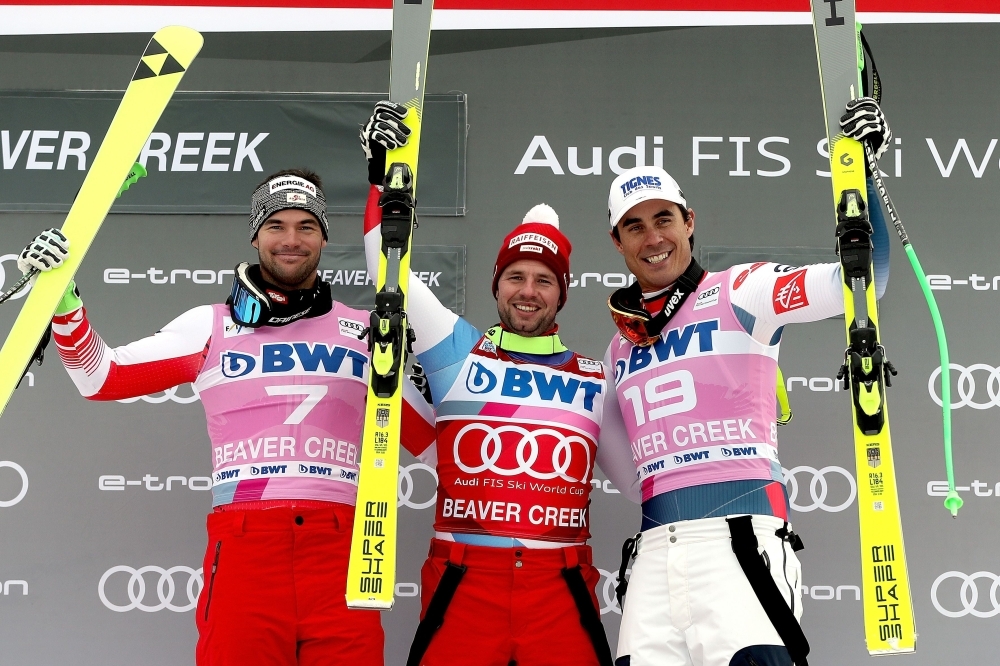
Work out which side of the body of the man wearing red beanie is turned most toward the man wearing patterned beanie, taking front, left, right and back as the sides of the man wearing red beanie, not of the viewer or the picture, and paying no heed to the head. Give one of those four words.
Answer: right

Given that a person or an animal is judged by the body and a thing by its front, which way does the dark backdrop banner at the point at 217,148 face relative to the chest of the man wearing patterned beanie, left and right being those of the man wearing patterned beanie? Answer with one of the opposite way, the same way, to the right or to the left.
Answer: the same way

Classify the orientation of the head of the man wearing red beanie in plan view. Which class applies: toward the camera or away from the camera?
toward the camera

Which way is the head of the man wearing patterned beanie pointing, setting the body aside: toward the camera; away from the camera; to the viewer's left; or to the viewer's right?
toward the camera

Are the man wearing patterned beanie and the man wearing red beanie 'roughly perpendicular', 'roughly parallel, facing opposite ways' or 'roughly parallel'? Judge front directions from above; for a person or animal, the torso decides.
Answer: roughly parallel

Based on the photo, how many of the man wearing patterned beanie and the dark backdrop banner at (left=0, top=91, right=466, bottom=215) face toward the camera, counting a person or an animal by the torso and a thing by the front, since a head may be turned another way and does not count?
2

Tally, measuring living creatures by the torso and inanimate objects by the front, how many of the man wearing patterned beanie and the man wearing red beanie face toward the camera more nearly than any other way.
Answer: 2

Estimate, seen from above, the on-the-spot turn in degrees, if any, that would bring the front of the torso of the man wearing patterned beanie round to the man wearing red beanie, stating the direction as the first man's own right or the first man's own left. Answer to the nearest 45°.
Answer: approximately 90° to the first man's own left

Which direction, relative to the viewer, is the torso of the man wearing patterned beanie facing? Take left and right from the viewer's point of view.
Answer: facing the viewer

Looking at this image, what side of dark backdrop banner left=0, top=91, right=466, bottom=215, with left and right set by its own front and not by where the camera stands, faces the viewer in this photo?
front

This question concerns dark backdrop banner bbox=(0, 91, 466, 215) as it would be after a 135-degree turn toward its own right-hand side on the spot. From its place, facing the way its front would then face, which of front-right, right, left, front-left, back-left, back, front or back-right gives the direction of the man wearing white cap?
back

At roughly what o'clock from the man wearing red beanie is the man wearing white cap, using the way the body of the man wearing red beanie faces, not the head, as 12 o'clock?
The man wearing white cap is roughly at 10 o'clock from the man wearing red beanie.
